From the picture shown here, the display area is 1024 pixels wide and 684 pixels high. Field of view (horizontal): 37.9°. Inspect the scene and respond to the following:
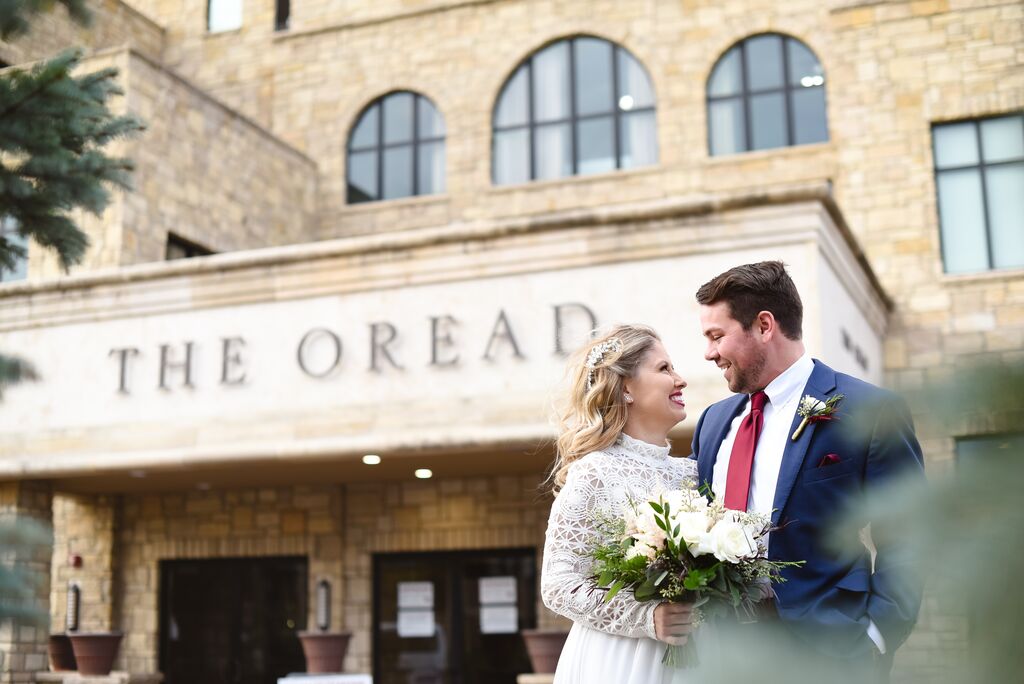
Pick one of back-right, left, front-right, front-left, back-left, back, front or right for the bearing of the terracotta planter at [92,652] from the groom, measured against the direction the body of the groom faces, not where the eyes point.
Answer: right

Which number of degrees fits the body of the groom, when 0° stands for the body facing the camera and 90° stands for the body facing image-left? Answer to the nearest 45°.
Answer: approximately 45°

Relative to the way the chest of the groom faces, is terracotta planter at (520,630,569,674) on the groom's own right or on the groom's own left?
on the groom's own right

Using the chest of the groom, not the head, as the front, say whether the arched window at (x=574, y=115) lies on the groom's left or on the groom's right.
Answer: on the groom's right

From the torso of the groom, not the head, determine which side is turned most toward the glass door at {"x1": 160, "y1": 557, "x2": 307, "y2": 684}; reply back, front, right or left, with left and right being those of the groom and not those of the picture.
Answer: right

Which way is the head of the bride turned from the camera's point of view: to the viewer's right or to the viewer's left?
to the viewer's right

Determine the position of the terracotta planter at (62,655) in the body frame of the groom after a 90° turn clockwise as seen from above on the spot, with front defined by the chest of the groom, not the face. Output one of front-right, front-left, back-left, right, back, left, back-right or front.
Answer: front

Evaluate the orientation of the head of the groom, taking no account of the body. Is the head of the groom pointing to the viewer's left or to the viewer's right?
to the viewer's left

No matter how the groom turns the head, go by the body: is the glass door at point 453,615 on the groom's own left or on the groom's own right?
on the groom's own right
